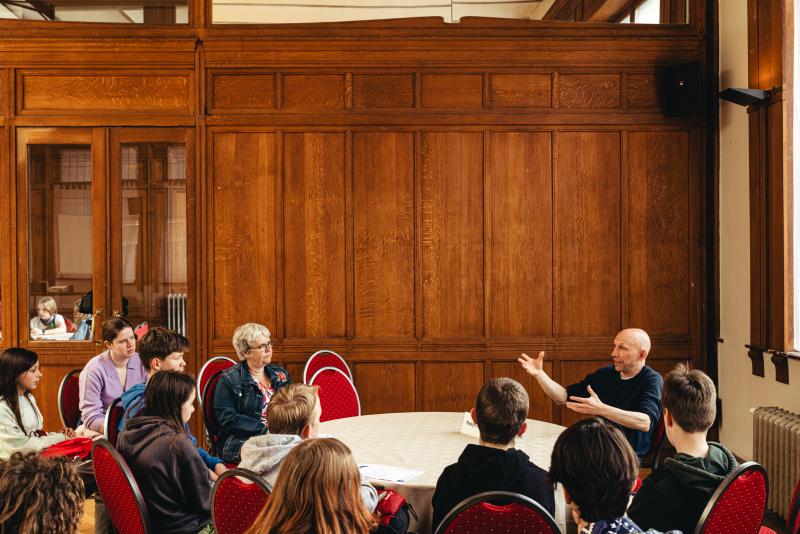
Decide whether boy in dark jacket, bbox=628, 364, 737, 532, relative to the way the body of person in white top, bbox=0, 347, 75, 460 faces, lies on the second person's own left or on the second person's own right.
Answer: on the second person's own right

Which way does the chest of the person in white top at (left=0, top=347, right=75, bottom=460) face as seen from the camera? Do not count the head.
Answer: to the viewer's right

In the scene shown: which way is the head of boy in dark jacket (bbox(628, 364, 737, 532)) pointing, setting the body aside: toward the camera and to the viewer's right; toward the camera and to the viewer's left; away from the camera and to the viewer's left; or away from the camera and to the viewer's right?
away from the camera and to the viewer's left

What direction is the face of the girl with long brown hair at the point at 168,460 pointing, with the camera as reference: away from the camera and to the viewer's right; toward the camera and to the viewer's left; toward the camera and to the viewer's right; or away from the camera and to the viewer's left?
away from the camera and to the viewer's right

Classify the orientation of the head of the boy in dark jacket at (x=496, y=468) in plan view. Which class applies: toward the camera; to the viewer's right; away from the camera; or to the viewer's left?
away from the camera

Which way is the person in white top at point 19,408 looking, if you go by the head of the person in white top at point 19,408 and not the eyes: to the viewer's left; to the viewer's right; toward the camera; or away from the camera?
to the viewer's right

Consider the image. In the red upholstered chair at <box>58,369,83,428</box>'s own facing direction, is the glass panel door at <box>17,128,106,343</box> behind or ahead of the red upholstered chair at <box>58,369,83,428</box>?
behind

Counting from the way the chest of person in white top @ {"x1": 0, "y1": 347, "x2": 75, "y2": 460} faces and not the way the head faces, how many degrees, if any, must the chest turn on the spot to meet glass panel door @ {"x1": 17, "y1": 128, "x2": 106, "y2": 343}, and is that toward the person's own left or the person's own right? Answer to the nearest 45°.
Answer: approximately 90° to the person's own left

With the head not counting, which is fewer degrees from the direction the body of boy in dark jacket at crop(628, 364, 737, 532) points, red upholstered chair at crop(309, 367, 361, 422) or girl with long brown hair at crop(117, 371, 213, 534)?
the red upholstered chair

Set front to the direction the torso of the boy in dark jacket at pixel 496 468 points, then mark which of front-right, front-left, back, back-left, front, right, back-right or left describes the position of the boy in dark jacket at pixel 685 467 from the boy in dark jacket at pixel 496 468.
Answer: right

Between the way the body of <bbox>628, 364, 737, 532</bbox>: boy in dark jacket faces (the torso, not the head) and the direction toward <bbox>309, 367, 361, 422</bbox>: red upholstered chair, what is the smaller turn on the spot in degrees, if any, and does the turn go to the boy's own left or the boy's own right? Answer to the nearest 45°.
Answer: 0° — they already face it

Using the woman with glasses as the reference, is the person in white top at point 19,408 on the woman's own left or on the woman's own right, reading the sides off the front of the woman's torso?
on the woman's own right

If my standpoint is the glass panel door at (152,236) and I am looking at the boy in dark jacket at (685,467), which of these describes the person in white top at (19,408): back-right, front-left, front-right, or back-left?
front-right

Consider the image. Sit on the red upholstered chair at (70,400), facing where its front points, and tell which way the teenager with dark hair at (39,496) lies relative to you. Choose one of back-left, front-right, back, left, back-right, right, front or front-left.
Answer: front-right

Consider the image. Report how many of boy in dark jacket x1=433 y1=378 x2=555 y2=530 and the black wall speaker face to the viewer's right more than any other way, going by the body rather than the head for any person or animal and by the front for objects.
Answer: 0

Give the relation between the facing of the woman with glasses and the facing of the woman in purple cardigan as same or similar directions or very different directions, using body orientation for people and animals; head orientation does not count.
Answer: same or similar directions
